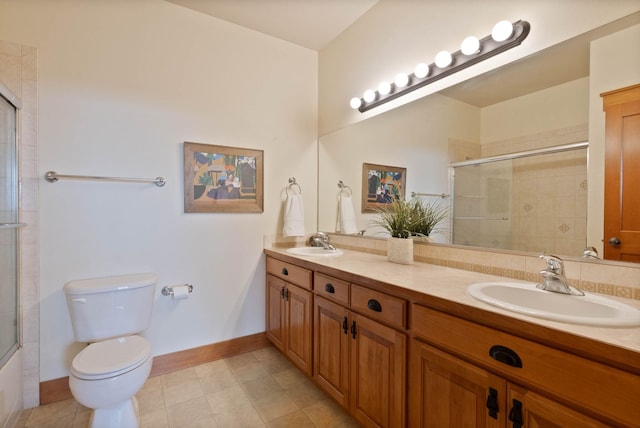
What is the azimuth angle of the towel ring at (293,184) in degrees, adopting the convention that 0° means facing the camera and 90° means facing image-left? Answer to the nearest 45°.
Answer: approximately 315°

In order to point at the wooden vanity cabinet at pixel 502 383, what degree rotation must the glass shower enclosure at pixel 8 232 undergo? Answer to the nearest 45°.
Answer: approximately 45° to its right

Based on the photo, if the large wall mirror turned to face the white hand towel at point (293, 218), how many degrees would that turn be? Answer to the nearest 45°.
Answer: approximately 45° to its right

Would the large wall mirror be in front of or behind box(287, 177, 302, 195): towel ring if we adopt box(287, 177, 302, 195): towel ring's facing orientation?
in front

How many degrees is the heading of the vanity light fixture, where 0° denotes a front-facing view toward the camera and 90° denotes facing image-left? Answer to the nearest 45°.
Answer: approximately 45°

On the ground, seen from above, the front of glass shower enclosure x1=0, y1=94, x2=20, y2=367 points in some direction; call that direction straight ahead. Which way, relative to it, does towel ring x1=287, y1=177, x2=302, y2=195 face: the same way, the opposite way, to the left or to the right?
to the right

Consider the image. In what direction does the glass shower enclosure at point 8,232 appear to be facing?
to the viewer's right

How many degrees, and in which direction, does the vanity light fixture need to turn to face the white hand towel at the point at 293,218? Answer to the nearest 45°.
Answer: approximately 45° to its right
